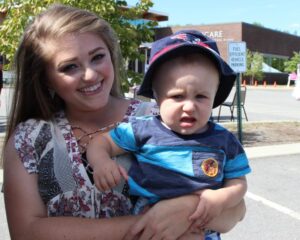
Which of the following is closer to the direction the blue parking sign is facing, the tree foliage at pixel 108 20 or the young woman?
the young woman

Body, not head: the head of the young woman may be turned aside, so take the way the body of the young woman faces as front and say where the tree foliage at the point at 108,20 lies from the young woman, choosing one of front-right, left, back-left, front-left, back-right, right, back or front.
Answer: back-left

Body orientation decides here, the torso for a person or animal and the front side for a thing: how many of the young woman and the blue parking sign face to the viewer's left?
0

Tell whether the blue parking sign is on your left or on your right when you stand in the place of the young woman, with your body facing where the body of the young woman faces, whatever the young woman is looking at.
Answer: on your left

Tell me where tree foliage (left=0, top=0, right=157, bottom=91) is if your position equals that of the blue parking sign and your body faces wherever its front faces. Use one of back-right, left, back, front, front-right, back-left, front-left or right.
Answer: front-right

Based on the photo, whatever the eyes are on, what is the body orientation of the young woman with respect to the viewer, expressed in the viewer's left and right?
facing the viewer and to the right of the viewer

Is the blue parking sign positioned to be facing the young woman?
yes

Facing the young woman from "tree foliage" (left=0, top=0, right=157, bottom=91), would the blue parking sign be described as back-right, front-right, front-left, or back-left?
back-left

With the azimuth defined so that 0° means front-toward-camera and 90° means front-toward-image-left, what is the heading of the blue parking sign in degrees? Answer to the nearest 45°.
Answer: approximately 0°
